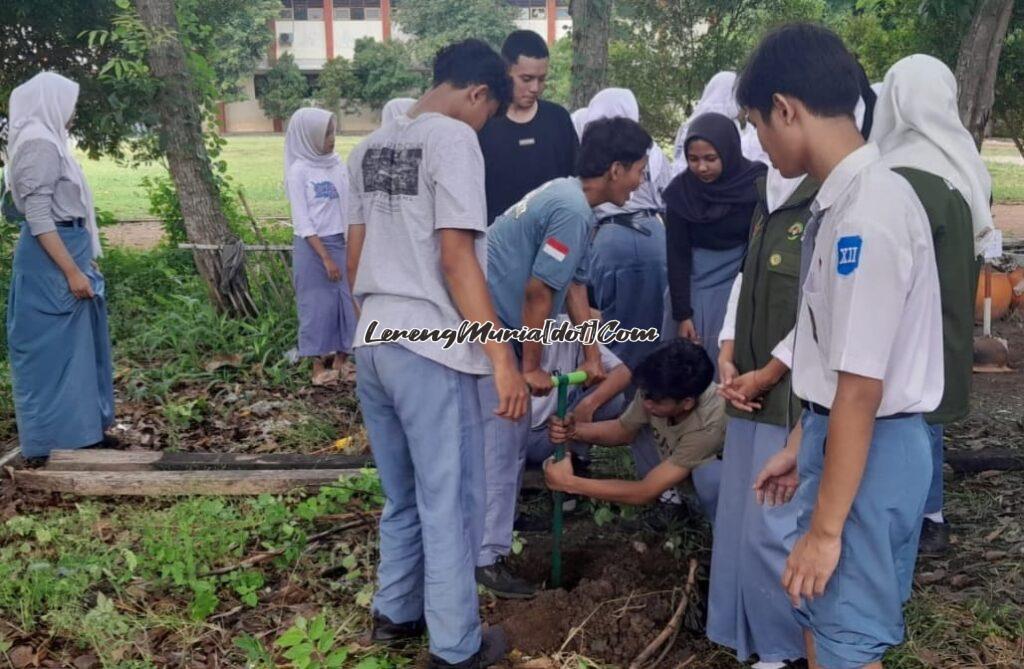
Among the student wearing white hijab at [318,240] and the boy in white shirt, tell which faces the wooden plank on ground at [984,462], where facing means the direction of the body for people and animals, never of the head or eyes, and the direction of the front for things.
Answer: the student wearing white hijab

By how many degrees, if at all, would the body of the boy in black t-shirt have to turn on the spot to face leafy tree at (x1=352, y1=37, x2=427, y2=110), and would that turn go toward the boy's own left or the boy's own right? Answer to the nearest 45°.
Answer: approximately 180°

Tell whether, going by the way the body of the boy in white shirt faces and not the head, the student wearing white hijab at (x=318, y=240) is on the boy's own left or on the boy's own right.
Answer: on the boy's own right

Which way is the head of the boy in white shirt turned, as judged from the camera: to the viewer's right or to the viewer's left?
to the viewer's left

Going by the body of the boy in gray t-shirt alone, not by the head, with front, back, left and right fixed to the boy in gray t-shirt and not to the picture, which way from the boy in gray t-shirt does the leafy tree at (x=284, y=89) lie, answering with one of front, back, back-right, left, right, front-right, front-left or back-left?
front-left

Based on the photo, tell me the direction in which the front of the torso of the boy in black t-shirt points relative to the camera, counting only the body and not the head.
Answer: toward the camera

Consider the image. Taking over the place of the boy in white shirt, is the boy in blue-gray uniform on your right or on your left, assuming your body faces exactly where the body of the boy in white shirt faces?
on your right

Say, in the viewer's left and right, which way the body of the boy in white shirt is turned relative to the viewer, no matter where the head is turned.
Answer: facing to the left of the viewer

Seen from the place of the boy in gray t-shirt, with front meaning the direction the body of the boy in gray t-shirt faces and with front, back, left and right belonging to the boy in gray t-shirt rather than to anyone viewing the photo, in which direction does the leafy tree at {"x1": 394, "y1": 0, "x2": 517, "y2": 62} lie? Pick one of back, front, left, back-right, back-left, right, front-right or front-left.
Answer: front-left

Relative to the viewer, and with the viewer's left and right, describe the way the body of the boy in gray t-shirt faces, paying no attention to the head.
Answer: facing away from the viewer and to the right of the viewer

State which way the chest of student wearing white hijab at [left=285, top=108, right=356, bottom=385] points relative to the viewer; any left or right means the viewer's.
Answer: facing the viewer and to the right of the viewer

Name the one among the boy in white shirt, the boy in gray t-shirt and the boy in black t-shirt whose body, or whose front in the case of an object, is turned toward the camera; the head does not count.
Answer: the boy in black t-shirt

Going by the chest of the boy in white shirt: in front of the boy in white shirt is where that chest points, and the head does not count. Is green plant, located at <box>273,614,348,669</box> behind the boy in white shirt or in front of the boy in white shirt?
in front

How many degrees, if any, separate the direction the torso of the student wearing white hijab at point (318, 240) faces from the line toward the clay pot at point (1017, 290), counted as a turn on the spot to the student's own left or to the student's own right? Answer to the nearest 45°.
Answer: approximately 45° to the student's own left

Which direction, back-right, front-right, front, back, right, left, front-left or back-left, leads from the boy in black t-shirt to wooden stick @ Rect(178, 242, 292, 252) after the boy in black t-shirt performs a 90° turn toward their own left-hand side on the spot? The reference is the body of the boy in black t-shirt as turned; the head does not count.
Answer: back-left

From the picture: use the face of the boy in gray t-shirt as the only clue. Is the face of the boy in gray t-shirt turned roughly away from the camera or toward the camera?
away from the camera

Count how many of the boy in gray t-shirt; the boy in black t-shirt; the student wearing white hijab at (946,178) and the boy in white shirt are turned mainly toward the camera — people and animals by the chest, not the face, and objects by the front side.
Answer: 1

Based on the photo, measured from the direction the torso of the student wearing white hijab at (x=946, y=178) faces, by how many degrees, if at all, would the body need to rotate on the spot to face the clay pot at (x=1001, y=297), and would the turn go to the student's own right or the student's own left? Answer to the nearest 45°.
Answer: approximately 45° to the student's own right

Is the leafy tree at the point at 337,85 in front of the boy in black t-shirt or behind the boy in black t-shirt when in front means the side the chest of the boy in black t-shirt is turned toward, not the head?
behind
